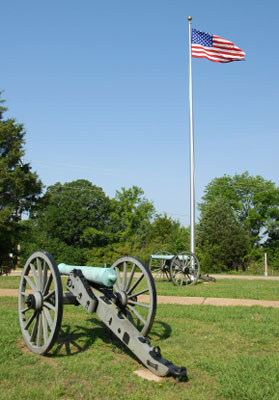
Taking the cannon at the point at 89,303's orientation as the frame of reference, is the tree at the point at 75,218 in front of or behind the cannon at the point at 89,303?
in front

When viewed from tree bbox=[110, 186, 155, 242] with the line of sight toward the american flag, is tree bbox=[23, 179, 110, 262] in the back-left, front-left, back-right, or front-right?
back-right

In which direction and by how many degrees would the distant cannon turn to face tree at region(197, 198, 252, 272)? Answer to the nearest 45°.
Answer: approximately 135° to its right

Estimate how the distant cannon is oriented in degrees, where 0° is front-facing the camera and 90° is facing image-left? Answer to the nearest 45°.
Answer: approximately 45°

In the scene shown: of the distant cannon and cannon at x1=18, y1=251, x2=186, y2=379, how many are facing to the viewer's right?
0

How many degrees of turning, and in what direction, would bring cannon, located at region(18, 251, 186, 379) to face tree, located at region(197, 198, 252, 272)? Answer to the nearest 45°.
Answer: approximately 45° to its right

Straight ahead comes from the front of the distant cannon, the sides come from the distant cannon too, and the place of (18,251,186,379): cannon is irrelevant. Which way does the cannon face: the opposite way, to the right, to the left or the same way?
to the right

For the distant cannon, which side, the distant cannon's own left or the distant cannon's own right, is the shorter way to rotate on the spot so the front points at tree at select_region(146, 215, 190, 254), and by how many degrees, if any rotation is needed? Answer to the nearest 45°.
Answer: approximately 135° to the distant cannon's own right

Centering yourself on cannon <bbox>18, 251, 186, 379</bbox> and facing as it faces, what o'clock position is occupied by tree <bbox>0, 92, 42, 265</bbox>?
The tree is roughly at 1 o'clock from the cannon.

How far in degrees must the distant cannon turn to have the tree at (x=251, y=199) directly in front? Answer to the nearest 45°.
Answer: approximately 135° to its right

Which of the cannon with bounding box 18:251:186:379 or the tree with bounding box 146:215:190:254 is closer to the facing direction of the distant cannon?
the cannon

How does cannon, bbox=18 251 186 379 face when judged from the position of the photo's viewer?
facing away from the viewer and to the left of the viewer
